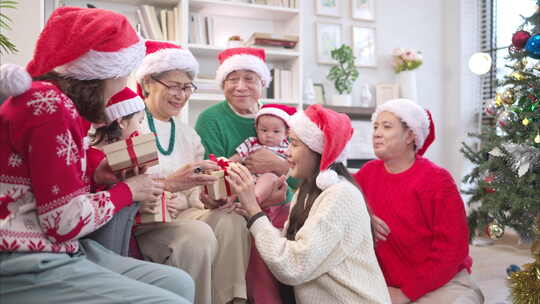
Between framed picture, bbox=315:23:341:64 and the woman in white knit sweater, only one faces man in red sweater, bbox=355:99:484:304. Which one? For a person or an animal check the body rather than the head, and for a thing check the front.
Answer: the framed picture

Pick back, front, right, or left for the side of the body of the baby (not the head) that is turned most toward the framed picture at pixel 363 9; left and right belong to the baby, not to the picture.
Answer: back

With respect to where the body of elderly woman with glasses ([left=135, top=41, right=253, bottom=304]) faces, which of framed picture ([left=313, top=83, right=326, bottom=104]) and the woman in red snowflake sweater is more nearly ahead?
the woman in red snowflake sweater

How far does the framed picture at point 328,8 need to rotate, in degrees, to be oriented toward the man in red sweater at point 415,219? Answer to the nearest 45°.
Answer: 0° — it already faces them

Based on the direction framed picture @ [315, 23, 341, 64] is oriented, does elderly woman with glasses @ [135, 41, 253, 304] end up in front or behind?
in front

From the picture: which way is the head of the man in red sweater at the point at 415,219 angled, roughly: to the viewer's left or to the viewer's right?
to the viewer's left

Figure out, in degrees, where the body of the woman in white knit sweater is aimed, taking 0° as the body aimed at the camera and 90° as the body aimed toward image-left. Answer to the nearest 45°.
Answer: approximately 90°

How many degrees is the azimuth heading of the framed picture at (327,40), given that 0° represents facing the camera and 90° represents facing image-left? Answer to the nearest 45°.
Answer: approximately 0°

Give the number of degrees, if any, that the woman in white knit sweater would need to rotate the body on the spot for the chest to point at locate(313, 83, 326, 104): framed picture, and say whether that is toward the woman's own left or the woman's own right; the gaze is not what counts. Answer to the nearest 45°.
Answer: approximately 90° to the woman's own right

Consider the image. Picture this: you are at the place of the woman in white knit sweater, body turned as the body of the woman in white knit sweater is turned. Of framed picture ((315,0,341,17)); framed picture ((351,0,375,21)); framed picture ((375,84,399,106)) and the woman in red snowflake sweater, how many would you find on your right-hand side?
3

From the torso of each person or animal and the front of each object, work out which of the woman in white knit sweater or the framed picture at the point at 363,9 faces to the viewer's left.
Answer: the woman in white knit sweater
